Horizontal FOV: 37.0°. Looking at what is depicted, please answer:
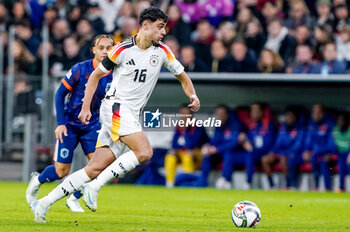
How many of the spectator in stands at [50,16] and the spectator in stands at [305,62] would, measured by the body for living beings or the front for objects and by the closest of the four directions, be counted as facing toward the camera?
2

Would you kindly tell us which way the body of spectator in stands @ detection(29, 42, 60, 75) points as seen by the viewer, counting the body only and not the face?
toward the camera

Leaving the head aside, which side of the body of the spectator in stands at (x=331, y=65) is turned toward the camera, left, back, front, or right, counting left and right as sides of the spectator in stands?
front

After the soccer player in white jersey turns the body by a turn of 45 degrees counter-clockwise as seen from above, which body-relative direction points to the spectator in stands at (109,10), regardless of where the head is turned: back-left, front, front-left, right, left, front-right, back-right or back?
left

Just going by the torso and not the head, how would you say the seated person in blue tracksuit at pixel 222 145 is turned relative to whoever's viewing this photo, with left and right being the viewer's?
facing the viewer and to the left of the viewer

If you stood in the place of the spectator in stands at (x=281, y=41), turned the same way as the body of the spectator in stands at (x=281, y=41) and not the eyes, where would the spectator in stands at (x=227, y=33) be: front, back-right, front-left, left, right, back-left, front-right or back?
front-right

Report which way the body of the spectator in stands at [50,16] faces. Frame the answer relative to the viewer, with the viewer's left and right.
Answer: facing the viewer

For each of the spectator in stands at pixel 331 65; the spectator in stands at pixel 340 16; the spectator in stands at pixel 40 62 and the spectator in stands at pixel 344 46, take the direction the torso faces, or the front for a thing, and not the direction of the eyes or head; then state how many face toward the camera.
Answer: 4

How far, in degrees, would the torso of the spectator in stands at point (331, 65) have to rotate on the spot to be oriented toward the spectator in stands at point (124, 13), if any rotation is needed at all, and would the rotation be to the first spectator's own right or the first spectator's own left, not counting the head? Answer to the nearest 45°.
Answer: approximately 90° to the first spectator's own right
